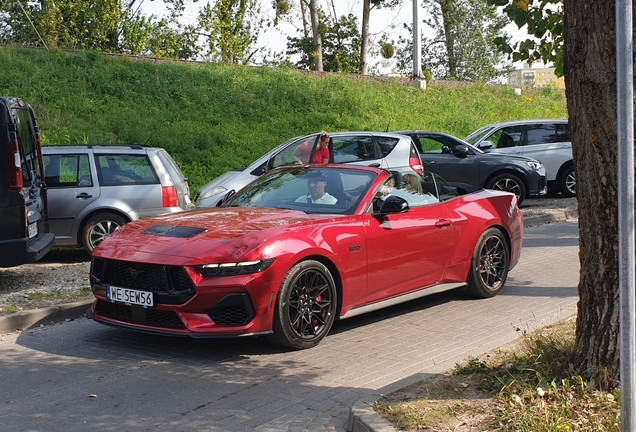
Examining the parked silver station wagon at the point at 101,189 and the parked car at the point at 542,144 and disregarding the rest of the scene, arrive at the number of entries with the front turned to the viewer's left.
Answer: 2

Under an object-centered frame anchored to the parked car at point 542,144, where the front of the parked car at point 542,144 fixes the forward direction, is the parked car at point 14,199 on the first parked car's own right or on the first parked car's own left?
on the first parked car's own left

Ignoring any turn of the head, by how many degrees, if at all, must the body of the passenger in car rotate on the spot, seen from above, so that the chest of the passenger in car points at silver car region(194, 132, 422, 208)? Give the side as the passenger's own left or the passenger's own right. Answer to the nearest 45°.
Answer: approximately 135° to the passenger's own right

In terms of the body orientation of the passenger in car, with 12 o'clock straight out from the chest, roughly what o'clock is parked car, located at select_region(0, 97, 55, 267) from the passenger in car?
The parked car is roughly at 2 o'clock from the passenger in car.

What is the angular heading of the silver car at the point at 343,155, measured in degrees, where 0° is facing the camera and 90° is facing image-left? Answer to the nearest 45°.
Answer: approximately 90°

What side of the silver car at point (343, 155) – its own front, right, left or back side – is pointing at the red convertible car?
left

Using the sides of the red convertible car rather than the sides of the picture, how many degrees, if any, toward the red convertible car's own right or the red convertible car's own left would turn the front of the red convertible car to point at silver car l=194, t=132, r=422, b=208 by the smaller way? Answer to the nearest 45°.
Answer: approximately 135° to the red convertible car's own right

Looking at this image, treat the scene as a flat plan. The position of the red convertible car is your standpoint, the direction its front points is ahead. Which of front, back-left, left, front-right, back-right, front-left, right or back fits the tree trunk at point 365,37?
back-right

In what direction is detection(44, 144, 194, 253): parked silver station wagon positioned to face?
to the viewer's left

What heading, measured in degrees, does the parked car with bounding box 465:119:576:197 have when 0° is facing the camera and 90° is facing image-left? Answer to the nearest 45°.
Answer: approximately 90°

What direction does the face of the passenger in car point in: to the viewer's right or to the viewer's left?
to the viewer's left
